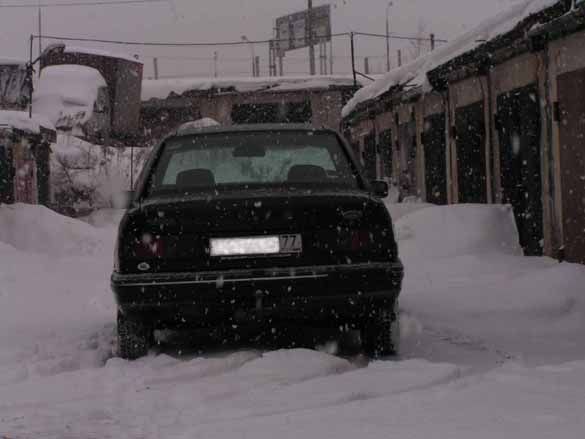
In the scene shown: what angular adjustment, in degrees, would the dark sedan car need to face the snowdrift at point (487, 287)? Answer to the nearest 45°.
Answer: approximately 45° to its right

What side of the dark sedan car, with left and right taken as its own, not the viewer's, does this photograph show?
back
